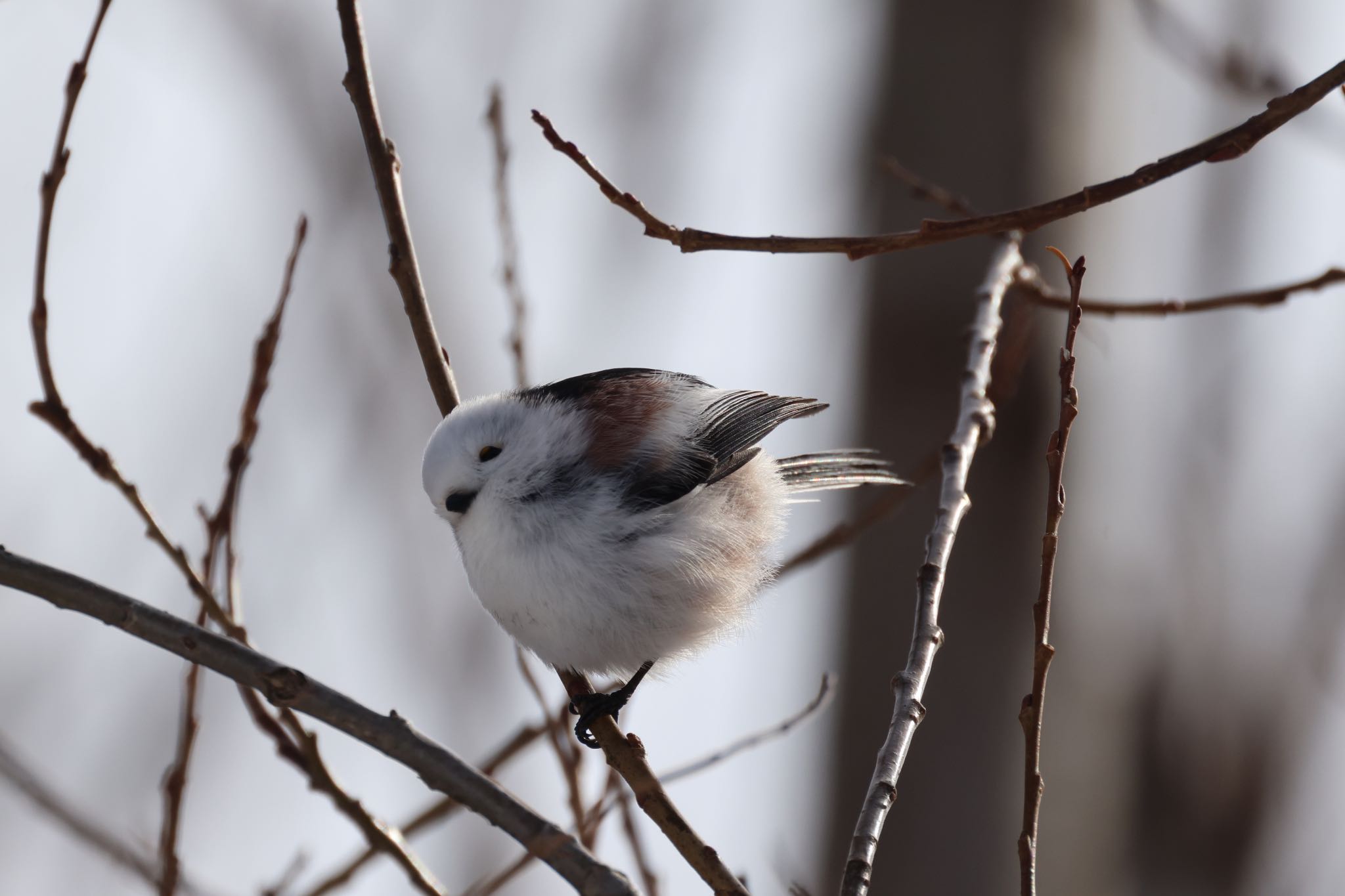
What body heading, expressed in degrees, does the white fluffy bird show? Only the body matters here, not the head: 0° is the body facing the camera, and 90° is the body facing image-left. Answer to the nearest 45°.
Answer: approximately 45°

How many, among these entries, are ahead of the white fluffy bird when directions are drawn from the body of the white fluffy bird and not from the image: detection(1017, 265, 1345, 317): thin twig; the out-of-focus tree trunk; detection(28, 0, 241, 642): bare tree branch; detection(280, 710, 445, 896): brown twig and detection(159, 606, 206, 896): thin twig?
3

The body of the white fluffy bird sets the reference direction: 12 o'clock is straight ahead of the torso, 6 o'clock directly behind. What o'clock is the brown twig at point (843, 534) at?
The brown twig is roughly at 7 o'clock from the white fluffy bird.

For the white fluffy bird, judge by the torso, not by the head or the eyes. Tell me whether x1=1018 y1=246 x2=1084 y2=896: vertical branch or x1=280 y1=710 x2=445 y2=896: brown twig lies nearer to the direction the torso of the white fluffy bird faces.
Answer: the brown twig

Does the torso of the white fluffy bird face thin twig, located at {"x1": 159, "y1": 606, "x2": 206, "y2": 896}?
yes
